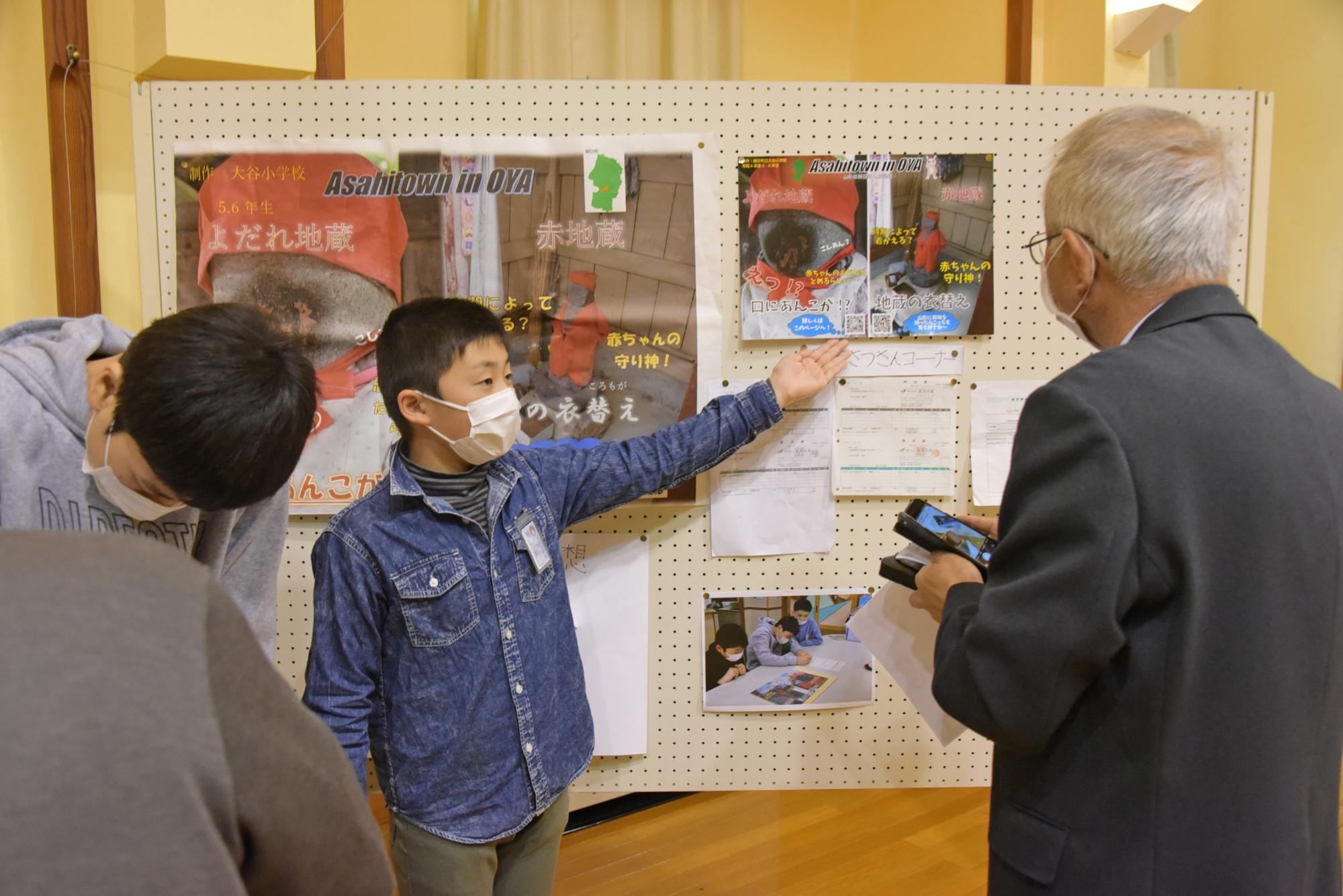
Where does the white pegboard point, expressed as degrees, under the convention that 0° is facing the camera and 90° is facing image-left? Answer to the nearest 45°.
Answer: approximately 0°

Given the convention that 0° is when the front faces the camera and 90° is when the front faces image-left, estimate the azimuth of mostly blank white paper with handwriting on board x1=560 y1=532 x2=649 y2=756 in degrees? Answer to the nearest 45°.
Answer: approximately 0°

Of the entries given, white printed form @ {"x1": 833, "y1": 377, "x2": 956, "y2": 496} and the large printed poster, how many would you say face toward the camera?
2

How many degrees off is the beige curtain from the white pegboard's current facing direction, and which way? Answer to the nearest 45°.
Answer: approximately 180°

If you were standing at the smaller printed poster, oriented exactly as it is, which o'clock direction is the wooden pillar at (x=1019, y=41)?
The wooden pillar is roughly at 7 o'clock from the smaller printed poster.

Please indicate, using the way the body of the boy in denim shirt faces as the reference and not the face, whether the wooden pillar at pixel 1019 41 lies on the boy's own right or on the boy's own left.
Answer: on the boy's own left

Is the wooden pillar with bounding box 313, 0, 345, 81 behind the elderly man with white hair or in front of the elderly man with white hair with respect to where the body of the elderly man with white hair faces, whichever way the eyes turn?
in front

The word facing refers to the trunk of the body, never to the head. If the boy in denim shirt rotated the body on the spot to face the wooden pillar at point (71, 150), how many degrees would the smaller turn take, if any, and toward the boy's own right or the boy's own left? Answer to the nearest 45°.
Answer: approximately 180°

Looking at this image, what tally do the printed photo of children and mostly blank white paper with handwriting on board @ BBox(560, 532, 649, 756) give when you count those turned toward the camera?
2
